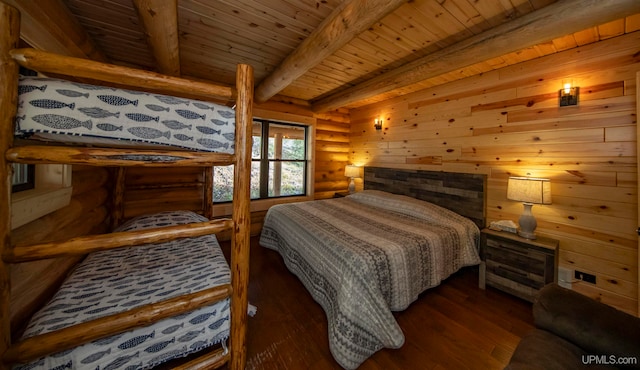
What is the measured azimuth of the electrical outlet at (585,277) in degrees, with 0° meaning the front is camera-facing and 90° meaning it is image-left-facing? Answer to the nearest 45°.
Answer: approximately 45°

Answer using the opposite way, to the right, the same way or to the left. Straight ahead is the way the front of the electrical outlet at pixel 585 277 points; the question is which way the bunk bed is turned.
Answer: the opposite way

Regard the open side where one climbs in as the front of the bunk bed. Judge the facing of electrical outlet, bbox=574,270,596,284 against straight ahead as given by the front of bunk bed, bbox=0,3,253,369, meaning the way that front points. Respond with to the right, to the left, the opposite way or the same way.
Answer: the opposite way

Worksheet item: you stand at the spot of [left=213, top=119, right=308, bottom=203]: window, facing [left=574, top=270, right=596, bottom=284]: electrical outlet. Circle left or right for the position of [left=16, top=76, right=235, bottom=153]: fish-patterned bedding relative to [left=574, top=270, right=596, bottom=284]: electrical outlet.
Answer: right

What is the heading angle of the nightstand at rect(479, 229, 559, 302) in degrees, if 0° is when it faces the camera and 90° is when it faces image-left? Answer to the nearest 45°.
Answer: approximately 45°

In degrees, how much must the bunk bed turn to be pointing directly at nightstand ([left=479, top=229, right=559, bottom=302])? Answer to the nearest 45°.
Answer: approximately 45° to its left
